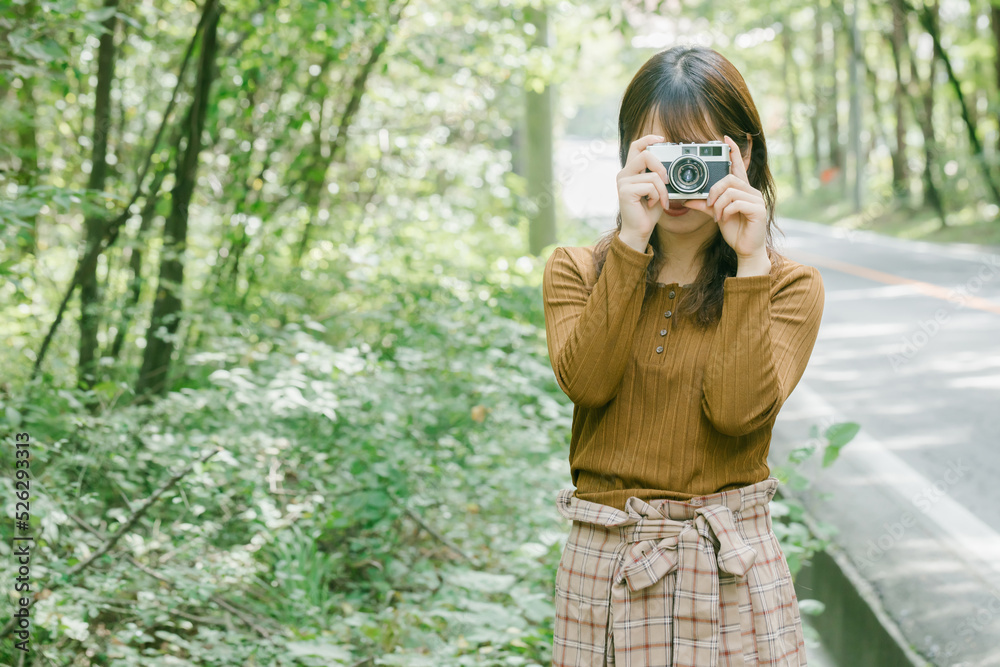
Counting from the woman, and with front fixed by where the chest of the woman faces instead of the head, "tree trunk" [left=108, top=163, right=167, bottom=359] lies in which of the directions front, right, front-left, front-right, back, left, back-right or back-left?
back-right

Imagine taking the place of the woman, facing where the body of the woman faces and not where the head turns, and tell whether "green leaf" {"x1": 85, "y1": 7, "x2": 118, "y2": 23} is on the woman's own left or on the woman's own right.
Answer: on the woman's own right

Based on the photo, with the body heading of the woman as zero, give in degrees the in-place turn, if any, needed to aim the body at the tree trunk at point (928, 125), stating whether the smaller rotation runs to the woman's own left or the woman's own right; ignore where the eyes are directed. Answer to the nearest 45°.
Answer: approximately 180°

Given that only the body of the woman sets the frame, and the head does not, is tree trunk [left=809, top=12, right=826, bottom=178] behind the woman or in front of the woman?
behind

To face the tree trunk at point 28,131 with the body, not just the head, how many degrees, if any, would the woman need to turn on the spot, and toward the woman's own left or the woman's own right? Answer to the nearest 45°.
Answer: approximately 135° to the woman's own right

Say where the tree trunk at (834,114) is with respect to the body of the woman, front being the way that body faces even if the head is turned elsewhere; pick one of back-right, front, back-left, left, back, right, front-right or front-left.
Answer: back

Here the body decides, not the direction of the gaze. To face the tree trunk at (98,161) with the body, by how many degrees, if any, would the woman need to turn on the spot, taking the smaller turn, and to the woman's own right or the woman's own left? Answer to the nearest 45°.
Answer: approximately 135° to the woman's own right

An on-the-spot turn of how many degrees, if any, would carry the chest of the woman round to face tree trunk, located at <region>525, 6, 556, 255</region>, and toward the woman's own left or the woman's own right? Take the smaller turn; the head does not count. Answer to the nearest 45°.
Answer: approximately 180°

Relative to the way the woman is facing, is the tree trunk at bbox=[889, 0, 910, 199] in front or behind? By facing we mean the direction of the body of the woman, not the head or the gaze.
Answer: behind

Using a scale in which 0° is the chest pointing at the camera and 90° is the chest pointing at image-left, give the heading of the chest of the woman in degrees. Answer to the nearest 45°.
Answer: approximately 0°

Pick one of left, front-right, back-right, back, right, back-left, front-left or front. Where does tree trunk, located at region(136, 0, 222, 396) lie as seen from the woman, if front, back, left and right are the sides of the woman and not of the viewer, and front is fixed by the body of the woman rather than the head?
back-right
